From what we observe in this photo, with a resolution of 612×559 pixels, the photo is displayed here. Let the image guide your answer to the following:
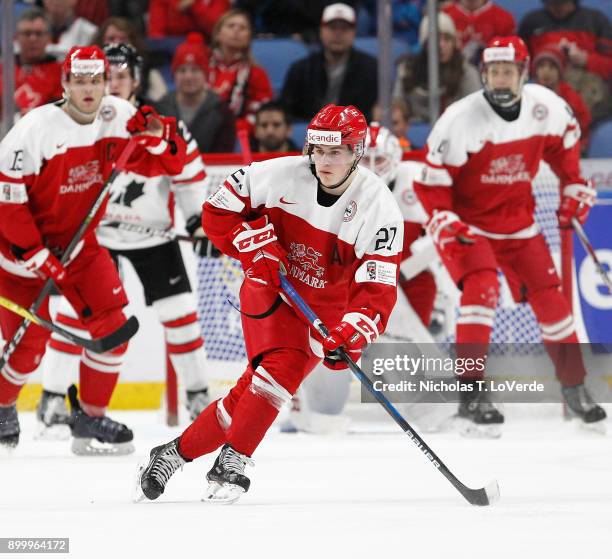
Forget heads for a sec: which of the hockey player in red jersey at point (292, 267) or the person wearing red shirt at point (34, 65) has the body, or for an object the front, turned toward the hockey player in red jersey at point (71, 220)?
the person wearing red shirt

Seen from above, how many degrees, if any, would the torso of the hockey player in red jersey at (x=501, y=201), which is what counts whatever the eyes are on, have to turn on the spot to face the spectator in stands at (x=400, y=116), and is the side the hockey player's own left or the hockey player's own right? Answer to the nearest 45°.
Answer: approximately 135° to the hockey player's own right

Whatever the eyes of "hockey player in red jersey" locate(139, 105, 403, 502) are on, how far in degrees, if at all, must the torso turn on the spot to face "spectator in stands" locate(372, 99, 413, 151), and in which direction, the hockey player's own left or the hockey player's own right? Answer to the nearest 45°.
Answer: approximately 180°

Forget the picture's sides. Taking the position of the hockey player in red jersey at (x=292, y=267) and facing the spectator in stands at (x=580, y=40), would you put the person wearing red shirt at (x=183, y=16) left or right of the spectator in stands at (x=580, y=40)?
left

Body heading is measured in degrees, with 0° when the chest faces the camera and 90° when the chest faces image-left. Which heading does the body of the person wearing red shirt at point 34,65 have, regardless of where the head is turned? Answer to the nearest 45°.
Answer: approximately 0°

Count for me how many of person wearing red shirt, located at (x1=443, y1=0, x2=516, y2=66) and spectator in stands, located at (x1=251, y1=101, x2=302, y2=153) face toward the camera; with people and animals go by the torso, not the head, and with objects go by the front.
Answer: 2

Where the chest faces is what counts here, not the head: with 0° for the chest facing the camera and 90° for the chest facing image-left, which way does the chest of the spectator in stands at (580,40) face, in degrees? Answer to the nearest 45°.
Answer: approximately 0°

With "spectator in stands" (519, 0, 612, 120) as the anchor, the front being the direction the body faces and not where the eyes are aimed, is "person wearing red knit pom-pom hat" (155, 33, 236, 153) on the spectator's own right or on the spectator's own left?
on the spectator's own right
